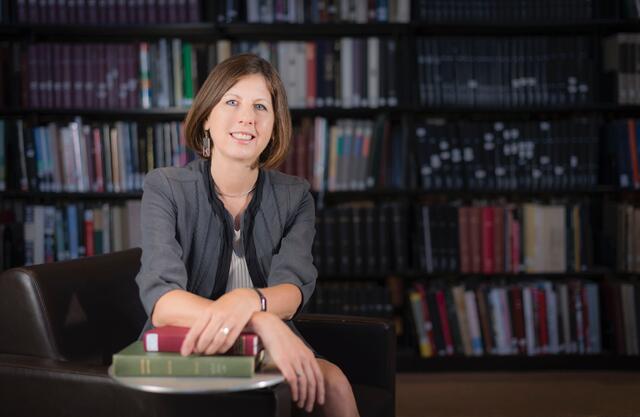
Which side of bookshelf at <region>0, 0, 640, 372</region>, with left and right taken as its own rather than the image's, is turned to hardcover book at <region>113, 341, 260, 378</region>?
front

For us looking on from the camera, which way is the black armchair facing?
facing the viewer and to the right of the viewer

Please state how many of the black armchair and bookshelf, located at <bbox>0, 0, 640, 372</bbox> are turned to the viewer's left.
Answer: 0

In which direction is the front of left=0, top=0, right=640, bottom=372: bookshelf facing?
toward the camera

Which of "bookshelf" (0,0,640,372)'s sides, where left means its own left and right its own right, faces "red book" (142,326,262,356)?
front

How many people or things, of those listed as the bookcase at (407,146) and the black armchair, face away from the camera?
0

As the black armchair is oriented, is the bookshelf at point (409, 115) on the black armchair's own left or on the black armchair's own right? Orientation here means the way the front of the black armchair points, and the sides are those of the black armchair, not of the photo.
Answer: on the black armchair's own left

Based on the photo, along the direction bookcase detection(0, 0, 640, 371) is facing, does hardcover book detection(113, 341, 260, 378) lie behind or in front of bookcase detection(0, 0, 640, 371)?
in front
